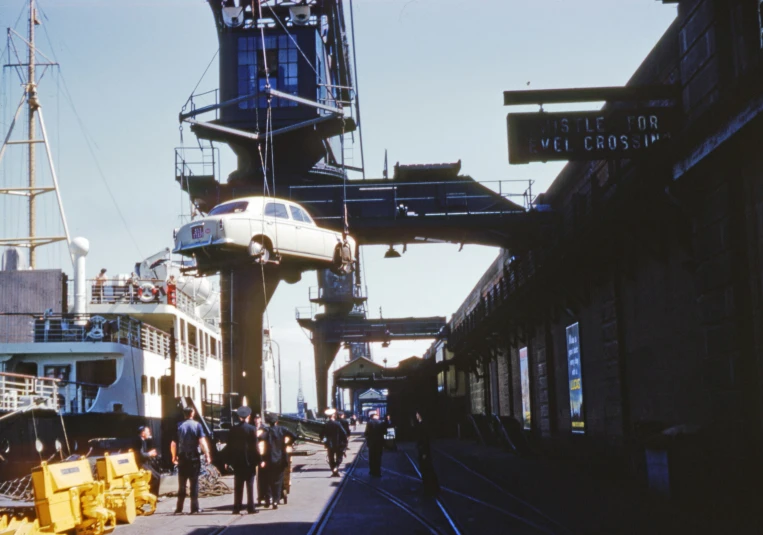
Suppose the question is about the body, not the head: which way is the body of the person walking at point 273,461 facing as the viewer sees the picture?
away from the camera

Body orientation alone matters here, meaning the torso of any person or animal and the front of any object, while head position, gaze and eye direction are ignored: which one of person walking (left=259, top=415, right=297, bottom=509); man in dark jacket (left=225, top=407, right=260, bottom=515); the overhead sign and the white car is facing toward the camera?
the overhead sign

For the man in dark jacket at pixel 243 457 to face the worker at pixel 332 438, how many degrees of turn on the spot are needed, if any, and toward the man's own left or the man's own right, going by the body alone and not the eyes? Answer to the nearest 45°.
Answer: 0° — they already face them

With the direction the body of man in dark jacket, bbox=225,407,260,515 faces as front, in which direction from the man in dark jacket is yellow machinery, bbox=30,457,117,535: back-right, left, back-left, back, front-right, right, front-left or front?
back-left

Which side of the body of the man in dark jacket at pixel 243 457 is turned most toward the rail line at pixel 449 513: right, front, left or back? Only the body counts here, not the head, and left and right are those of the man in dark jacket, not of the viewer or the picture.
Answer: right

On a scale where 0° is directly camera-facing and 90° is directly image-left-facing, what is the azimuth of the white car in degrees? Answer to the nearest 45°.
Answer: approximately 225°

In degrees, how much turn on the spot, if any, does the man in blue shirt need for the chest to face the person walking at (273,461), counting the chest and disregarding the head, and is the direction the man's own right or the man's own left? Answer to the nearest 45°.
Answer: approximately 45° to the man's own right

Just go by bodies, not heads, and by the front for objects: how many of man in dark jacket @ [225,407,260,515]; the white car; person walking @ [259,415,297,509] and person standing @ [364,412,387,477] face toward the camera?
1

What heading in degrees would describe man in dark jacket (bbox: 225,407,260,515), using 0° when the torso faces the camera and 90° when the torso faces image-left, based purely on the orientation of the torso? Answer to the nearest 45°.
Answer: approximately 180°

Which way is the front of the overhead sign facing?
toward the camera

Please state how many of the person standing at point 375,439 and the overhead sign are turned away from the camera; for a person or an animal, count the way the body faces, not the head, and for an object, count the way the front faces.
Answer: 0

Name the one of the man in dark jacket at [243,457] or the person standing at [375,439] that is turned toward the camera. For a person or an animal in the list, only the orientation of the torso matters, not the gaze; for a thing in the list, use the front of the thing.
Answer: the person standing

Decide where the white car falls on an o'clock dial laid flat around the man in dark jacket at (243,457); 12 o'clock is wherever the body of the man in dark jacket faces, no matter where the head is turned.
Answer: The white car is roughly at 12 o'clock from the man in dark jacket.

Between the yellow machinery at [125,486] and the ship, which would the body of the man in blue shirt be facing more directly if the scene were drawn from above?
the ship

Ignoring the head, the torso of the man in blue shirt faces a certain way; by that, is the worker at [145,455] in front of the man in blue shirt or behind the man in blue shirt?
in front

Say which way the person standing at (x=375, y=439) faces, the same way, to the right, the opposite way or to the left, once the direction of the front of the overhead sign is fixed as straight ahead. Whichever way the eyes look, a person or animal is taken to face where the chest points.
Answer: the same way
